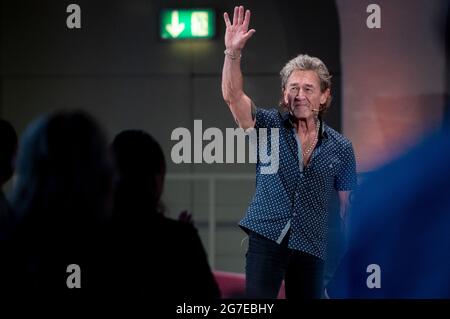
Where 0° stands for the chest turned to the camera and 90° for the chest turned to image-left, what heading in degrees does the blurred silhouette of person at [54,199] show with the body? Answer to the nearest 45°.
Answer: approximately 180°

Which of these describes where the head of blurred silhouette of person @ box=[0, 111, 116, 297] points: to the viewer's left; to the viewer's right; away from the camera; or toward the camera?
away from the camera

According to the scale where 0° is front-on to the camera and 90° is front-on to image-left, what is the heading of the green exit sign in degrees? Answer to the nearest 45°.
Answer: approximately 0°

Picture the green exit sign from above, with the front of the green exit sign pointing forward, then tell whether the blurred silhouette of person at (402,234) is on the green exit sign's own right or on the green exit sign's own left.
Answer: on the green exit sign's own left

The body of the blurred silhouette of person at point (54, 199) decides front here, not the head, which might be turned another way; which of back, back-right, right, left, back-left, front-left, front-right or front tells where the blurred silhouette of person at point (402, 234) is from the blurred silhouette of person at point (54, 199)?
back-right

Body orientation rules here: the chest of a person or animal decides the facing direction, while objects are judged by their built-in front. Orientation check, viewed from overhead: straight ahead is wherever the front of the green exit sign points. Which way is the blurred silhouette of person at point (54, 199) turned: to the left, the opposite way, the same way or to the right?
the opposite way

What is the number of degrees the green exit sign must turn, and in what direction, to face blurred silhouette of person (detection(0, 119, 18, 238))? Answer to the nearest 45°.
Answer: approximately 45° to its right

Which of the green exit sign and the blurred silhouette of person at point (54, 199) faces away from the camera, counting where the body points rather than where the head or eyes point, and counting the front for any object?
the blurred silhouette of person
